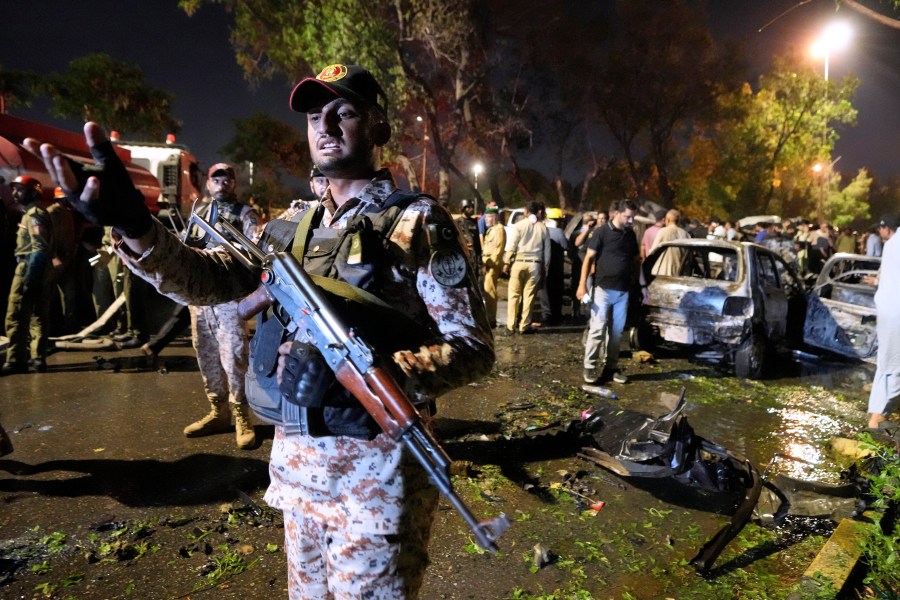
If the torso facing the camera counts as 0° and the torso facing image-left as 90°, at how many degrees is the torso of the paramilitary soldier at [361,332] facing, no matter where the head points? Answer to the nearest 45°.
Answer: approximately 45°

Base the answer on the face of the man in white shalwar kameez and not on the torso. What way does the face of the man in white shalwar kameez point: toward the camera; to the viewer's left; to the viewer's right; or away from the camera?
to the viewer's left

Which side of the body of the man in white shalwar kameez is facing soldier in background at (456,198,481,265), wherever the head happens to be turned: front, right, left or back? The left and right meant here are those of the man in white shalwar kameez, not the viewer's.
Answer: front

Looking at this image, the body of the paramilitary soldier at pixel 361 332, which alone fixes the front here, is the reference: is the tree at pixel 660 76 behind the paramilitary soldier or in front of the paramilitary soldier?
behind

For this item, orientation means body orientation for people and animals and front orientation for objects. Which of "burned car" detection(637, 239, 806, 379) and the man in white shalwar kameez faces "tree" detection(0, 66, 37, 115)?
the man in white shalwar kameez

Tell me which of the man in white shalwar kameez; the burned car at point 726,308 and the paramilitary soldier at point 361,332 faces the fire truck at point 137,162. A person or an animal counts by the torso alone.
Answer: the man in white shalwar kameez

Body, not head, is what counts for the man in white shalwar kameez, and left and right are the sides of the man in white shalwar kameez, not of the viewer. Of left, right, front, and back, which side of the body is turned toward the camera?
left

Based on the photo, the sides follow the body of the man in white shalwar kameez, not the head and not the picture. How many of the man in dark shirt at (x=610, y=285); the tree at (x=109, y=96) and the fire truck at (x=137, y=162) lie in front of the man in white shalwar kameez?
3
